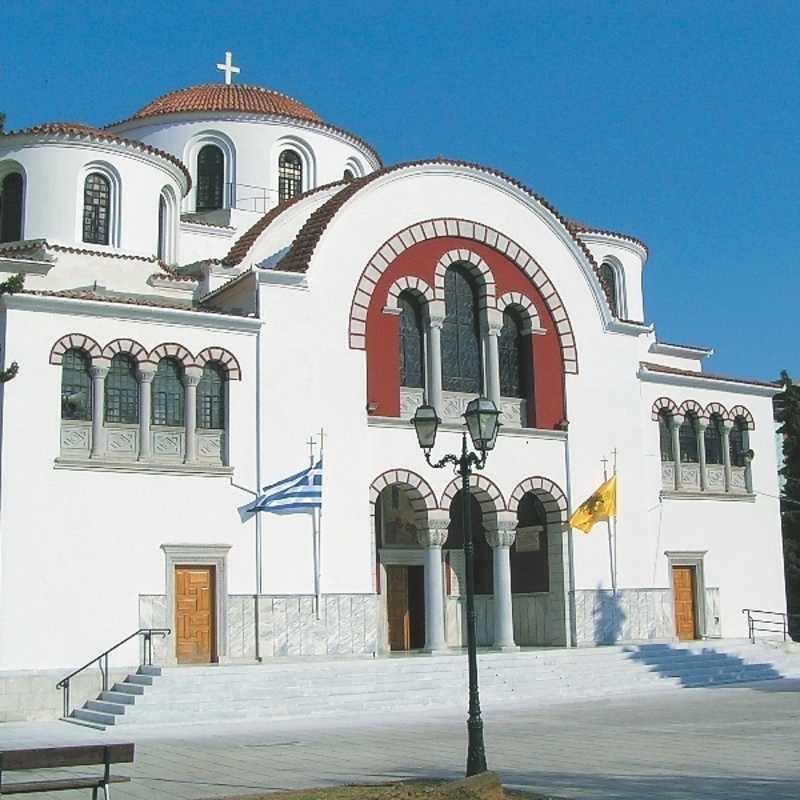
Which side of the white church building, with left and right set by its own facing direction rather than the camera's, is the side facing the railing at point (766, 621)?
left

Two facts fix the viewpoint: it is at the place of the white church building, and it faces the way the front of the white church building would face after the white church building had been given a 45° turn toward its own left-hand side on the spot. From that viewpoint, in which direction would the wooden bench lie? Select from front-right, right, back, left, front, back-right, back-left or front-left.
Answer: right

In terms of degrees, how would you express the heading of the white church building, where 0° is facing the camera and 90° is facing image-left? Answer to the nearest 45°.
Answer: approximately 315°

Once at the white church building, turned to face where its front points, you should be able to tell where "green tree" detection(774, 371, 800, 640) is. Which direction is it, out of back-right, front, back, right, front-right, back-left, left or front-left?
left
